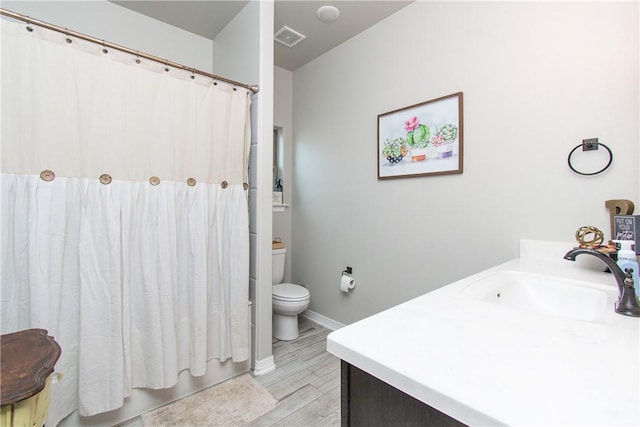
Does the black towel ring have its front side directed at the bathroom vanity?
yes

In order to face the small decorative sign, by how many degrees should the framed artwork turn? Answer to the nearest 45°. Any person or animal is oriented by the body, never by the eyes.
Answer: approximately 90° to its left

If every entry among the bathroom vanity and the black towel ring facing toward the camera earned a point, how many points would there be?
1

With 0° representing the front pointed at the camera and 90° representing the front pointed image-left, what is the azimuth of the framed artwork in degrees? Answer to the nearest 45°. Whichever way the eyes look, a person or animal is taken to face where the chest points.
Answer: approximately 45°

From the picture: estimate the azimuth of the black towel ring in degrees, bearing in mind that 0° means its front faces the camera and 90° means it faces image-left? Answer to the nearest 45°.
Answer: approximately 0°

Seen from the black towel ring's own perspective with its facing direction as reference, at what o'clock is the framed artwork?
The framed artwork is roughly at 3 o'clock from the black towel ring.

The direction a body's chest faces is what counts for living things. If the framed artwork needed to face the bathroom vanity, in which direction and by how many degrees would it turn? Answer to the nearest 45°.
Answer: approximately 45° to its left

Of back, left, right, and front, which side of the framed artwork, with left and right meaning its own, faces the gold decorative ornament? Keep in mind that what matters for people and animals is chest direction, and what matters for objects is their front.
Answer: left

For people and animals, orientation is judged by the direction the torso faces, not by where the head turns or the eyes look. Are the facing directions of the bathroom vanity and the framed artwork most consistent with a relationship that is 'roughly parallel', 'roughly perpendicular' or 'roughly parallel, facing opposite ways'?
roughly perpendicular

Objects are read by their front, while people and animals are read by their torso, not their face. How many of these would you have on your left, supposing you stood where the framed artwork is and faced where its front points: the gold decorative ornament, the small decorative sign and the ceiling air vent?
2
